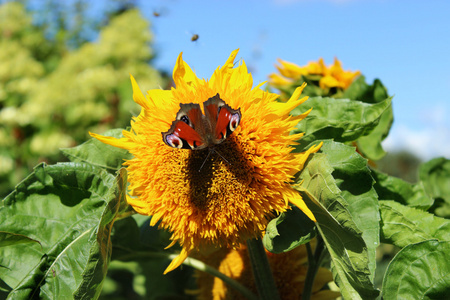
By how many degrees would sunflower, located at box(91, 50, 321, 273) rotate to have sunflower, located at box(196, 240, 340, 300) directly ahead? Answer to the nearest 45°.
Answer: approximately 180°

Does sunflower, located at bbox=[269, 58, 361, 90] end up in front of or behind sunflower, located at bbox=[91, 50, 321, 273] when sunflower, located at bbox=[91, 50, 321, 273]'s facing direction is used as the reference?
behind

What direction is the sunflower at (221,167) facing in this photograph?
toward the camera
